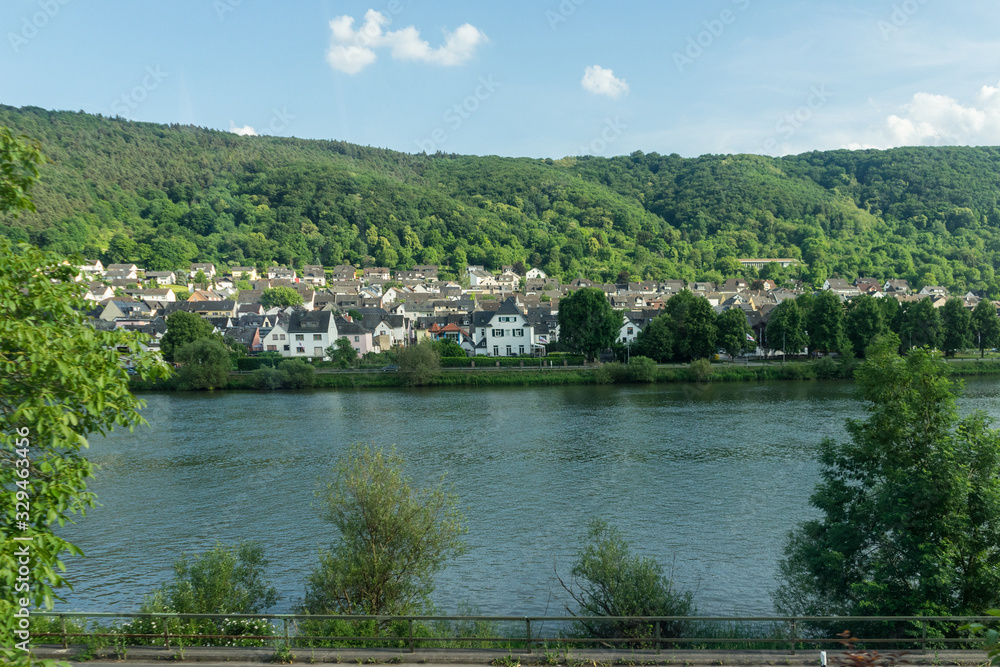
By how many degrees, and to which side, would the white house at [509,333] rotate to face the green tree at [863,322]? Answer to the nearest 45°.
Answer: approximately 90° to its left

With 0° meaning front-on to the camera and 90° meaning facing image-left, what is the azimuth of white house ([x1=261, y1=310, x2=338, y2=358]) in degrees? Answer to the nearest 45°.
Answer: approximately 0°

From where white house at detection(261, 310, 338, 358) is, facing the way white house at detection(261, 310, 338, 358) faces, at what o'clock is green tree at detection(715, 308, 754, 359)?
The green tree is roughly at 10 o'clock from the white house.

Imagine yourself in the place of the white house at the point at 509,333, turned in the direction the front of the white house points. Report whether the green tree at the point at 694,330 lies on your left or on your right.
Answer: on your left

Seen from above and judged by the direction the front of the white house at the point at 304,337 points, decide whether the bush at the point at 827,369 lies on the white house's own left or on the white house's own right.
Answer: on the white house's own left

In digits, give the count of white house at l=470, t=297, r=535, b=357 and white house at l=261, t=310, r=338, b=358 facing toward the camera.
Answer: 2

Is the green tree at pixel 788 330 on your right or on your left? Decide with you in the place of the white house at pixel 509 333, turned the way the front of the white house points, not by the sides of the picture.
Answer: on your left

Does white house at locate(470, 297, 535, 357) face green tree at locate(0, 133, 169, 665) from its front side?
yes

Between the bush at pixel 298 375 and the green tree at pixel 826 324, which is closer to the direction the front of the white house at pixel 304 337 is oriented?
the bush

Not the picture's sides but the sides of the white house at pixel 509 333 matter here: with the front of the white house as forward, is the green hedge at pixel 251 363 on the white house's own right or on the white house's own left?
on the white house's own right
